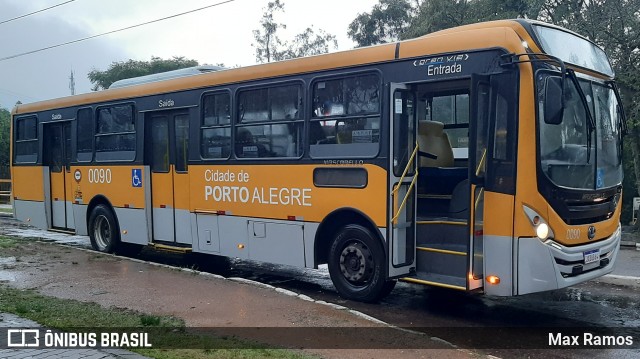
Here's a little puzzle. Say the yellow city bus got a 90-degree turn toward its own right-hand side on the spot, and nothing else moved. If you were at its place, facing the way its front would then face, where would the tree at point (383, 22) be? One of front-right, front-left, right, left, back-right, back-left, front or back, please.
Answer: back-right

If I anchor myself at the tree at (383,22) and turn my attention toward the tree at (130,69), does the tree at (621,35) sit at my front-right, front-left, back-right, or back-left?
back-left

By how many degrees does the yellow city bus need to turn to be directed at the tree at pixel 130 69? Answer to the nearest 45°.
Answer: approximately 135° to its left

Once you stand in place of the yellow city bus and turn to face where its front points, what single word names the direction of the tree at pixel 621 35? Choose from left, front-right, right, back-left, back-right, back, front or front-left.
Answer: left

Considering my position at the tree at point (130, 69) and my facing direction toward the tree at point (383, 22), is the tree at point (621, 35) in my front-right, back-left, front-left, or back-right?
front-right

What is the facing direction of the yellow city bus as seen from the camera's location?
facing the viewer and to the right of the viewer

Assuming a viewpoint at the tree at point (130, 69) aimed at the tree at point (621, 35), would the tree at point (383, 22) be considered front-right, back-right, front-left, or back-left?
front-left
